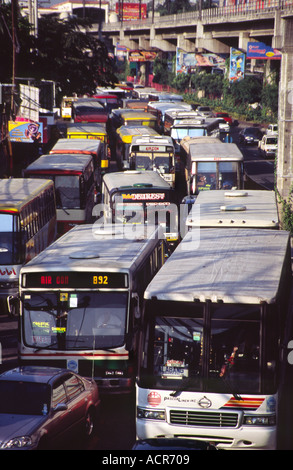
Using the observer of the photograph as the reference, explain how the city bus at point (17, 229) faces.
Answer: facing the viewer and to the left of the viewer

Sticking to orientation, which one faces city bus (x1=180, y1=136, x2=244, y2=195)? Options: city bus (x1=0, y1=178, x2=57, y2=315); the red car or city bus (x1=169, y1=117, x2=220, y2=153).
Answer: city bus (x1=169, y1=117, x2=220, y2=153)

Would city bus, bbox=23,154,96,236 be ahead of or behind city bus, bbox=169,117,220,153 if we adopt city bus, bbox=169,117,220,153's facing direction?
ahead

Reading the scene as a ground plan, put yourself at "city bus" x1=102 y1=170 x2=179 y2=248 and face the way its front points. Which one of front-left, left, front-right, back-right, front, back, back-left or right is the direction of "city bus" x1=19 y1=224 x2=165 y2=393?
front

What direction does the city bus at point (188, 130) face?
toward the camera

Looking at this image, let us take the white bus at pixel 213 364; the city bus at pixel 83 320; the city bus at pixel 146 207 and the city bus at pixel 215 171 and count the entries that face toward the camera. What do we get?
4

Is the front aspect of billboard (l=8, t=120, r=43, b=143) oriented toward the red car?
yes

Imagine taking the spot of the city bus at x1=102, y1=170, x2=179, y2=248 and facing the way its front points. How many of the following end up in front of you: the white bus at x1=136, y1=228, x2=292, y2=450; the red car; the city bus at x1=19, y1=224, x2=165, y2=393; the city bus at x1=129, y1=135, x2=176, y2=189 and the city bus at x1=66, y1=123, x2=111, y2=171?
3

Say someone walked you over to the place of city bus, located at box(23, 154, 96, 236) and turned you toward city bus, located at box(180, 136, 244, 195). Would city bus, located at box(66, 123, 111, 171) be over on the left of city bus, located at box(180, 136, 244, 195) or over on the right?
left

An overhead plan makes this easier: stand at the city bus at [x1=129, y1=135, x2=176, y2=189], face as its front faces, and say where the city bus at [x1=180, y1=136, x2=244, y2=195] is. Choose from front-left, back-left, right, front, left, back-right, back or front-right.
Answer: front-left

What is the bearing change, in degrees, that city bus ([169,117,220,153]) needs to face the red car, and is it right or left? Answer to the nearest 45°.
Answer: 0° — it already faces it

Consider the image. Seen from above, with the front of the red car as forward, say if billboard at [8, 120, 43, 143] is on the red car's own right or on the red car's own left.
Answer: on the red car's own right

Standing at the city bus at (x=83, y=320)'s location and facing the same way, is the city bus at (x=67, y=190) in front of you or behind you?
behind

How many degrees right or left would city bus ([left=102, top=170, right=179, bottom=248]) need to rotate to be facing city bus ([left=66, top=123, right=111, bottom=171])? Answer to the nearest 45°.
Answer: approximately 180°

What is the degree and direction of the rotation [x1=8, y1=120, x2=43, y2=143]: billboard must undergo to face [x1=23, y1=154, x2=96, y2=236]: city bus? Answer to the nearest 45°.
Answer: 0° — it already faces it

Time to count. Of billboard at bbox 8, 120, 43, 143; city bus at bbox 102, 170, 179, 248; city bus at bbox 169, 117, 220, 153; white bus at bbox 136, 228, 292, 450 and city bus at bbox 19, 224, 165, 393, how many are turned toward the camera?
5

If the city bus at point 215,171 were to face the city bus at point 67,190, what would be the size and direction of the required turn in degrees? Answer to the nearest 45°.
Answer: approximately 45° to its right

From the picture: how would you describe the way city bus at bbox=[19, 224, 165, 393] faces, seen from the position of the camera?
facing the viewer

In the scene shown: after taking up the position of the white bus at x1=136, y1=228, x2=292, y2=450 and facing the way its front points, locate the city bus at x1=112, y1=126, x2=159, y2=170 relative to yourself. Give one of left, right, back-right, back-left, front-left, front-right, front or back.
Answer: back

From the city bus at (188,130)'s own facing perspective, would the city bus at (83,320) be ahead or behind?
ahead
